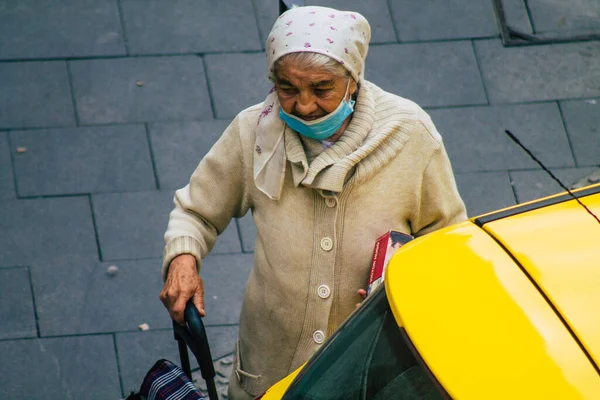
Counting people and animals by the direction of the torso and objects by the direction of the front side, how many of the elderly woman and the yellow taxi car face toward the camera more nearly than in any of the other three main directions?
1

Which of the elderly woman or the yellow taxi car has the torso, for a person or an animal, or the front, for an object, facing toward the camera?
the elderly woman

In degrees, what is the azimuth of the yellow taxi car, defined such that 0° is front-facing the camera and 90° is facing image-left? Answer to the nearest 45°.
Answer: approximately 225°

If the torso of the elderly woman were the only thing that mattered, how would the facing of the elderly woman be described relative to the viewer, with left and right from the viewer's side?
facing the viewer
